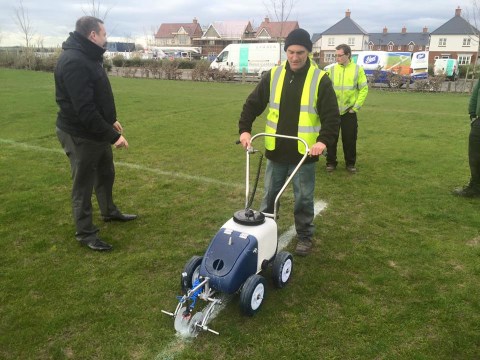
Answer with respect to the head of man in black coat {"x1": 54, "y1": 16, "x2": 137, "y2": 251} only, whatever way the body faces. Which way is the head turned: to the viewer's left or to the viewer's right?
to the viewer's right

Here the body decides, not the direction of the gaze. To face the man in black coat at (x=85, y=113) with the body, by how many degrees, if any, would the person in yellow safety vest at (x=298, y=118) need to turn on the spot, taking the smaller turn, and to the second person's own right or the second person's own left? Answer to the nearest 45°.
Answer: approximately 90° to the second person's own right

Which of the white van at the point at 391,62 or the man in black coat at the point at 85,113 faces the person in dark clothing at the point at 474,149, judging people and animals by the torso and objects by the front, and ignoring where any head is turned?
the man in black coat

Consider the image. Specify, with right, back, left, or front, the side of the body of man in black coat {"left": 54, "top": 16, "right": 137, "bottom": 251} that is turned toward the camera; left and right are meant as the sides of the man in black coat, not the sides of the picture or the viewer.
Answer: right

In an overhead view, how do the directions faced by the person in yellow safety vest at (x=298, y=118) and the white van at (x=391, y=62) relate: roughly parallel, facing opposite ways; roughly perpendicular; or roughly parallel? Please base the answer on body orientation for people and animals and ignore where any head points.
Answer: roughly perpendicular

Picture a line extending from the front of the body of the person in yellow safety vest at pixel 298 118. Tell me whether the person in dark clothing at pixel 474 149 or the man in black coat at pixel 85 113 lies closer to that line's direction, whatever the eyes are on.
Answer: the man in black coat

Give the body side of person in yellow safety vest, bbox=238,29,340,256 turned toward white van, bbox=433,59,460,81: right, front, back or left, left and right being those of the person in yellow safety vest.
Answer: back

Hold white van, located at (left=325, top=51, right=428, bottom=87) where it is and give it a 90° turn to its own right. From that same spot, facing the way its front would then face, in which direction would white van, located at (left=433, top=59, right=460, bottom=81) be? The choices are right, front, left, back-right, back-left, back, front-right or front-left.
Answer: front-right

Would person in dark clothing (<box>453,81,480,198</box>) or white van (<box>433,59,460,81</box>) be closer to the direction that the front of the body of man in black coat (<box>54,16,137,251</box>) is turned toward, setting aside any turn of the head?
the person in dark clothing

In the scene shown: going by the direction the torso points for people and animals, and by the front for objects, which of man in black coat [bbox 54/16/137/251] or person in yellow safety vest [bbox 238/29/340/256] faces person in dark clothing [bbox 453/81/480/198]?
the man in black coat

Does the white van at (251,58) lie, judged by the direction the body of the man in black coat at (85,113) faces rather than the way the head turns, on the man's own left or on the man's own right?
on the man's own left

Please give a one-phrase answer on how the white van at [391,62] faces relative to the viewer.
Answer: facing to the left of the viewer
